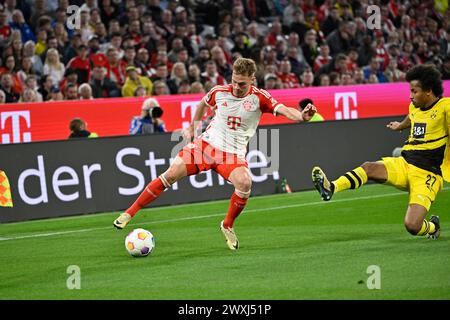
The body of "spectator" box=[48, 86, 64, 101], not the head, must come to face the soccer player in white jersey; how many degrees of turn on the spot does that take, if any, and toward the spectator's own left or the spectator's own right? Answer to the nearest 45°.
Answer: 0° — they already face them

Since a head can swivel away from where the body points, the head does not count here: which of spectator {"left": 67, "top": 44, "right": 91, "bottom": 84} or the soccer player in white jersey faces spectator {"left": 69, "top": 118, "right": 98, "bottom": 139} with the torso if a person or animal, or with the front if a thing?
spectator {"left": 67, "top": 44, "right": 91, "bottom": 84}

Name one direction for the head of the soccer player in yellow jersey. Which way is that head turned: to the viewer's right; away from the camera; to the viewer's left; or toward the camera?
to the viewer's left

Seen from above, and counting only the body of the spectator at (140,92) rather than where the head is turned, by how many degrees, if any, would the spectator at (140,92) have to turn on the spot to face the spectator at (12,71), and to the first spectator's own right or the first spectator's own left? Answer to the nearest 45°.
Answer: approximately 90° to the first spectator's own right

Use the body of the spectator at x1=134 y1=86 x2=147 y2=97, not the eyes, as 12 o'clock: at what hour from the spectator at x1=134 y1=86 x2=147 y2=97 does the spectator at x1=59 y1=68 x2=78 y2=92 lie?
the spectator at x1=59 y1=68 x2=78 y2=92 is roughly at 3 o'clock from the spectator at x1=134 y1=86 x2=147 y2=97.

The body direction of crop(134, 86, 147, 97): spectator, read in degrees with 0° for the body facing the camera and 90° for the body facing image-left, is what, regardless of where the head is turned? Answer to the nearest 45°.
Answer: approximately 0°

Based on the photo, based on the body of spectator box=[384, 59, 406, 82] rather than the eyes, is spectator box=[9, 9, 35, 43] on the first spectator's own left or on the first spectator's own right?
on the first spectator's own right

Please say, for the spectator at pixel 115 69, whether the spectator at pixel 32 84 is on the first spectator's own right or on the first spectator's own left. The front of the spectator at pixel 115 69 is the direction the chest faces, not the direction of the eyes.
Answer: on the first spectator's own right

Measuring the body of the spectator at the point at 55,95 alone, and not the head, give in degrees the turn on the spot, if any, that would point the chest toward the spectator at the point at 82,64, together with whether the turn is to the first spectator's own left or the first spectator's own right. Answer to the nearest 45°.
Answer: approximately 135° to the first spectator's own left
